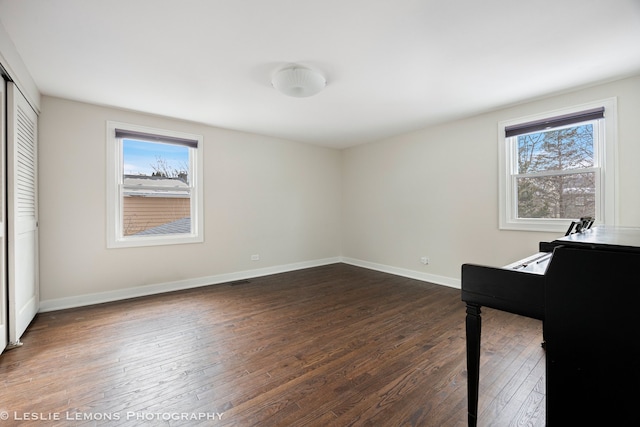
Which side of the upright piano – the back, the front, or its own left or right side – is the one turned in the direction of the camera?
left

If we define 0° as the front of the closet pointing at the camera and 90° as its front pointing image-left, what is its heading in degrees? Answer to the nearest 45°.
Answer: approximately 270°

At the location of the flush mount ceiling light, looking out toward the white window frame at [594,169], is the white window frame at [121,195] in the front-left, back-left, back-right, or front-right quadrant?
back-left

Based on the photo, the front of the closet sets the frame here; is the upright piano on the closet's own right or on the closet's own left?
on the closet's own right

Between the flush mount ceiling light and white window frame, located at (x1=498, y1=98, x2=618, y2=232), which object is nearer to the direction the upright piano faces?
the flush mount ceiling light

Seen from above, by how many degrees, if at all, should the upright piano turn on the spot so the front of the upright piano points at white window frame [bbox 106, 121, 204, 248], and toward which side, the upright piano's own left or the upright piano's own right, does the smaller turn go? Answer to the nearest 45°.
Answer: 0° — it already faces it

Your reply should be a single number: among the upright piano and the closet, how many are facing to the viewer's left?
1
